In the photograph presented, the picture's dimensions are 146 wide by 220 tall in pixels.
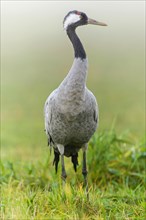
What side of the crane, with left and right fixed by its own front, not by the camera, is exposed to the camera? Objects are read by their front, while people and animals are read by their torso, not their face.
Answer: front
